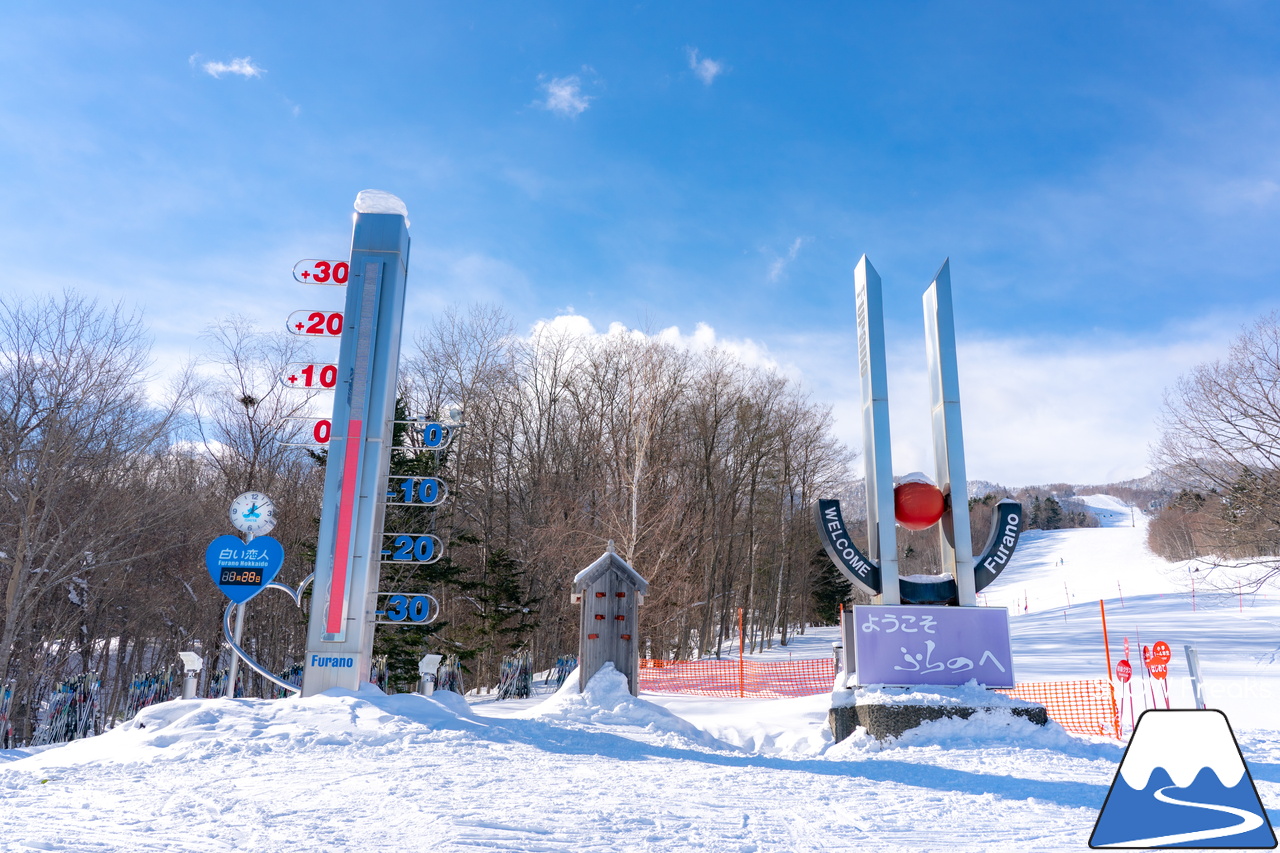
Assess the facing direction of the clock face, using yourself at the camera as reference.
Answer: facing the viewer

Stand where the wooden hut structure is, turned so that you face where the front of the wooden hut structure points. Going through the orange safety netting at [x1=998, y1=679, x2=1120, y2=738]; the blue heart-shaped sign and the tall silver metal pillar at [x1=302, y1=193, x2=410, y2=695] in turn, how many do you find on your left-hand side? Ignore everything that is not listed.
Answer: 1

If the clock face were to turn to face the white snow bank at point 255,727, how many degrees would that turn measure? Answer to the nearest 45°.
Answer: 0° — it already faces it

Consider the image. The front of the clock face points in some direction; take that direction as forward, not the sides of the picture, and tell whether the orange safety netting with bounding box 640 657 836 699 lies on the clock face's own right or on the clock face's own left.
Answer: on the clock face's own left

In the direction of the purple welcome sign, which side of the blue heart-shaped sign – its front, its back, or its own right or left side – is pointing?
left

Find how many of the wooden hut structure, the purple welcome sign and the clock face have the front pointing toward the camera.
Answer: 3

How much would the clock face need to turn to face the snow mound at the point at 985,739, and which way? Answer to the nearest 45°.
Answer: approximately 45° to its left

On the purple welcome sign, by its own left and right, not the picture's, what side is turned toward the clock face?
right

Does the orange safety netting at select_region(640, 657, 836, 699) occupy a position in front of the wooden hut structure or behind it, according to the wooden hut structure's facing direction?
behind

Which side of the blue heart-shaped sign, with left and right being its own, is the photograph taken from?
front

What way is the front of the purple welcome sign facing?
toward the camera

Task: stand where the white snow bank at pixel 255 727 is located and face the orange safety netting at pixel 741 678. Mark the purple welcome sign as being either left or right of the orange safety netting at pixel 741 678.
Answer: right
